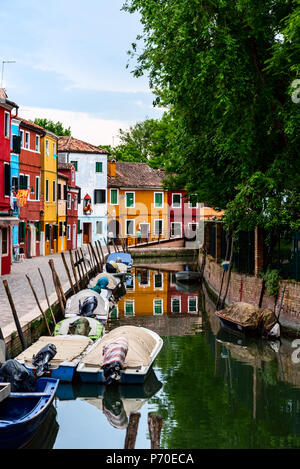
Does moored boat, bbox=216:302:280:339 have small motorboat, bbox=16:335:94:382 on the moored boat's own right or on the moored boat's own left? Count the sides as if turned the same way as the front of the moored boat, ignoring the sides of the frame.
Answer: on the moored boat's own left

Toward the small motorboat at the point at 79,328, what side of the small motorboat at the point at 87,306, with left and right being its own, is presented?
back

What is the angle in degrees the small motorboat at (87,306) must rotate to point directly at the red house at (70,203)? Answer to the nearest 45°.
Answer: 0° — it already faces it

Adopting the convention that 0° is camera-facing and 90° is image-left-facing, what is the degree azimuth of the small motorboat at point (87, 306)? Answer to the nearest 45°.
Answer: approximately 180°

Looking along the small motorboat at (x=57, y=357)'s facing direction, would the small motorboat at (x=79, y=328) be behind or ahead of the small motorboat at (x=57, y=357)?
ahead

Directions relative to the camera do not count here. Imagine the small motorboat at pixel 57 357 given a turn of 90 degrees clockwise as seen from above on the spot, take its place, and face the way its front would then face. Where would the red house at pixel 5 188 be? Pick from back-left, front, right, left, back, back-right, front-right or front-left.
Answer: back-left

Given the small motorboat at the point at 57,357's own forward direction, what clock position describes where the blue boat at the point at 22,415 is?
The blue boat is roughly at 5 o'clock from the small motorboat.

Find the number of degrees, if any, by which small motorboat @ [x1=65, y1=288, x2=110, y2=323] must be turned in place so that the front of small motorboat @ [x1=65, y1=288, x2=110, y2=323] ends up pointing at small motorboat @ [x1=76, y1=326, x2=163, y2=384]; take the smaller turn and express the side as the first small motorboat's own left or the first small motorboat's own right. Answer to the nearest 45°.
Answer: approximately 180°

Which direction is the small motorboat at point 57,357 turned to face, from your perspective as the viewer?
facing away from the viewer and to the right of the viewer

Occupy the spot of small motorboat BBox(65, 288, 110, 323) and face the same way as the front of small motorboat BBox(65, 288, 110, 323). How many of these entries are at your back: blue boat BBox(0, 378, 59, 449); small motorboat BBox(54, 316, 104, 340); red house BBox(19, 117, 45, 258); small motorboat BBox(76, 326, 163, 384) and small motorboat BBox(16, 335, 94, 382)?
4

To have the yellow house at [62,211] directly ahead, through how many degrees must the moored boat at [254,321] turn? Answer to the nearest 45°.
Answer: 0° — it already faces it
